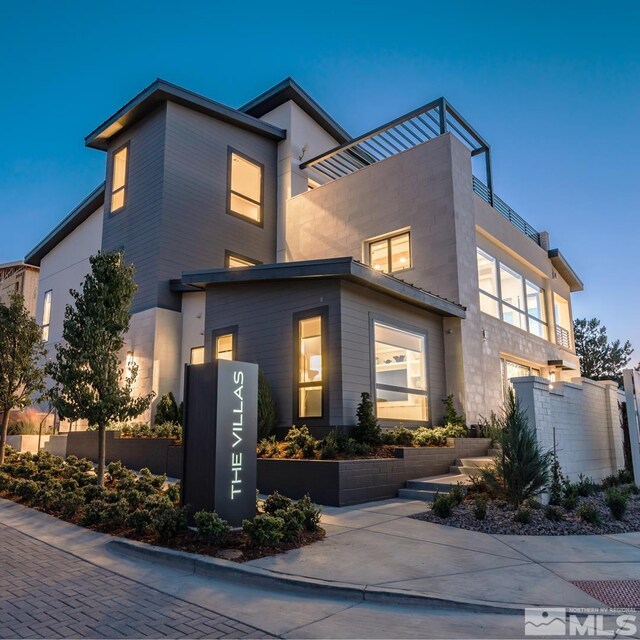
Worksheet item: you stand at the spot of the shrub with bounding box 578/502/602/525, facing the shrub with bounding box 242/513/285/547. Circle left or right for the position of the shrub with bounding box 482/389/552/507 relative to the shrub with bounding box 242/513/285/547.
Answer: right
